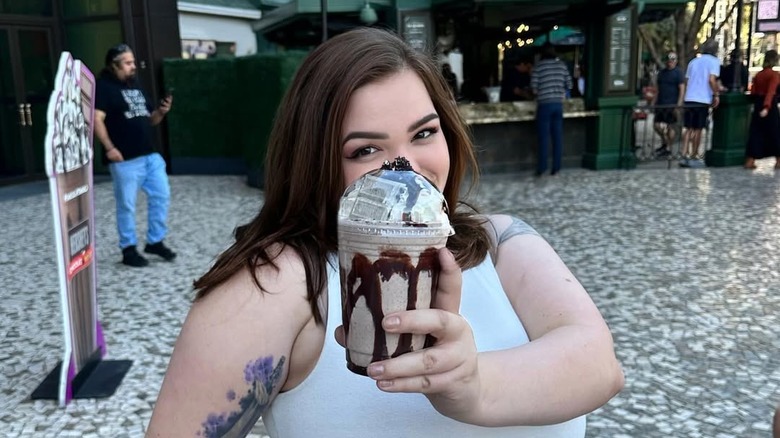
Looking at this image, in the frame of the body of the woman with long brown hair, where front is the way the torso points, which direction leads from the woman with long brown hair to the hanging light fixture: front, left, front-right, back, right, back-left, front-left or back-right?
back

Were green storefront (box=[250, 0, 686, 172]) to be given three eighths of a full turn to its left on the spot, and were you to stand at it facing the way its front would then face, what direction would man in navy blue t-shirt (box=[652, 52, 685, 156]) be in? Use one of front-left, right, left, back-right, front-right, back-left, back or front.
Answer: front

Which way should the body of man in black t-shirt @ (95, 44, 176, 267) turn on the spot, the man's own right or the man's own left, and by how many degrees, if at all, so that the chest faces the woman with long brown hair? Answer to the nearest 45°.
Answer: approximately 45° to the man's own right

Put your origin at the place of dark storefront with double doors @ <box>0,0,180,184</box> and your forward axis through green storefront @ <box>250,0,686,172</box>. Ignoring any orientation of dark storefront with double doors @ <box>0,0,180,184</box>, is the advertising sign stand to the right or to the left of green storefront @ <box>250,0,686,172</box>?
right

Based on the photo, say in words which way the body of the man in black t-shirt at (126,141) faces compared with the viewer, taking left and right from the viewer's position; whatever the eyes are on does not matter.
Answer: facing the viewer and to the right of the viewer

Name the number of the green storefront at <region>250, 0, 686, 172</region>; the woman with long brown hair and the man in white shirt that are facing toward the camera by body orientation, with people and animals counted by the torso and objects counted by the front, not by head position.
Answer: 2

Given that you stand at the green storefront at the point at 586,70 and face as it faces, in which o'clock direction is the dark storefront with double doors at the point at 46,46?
the dark storefront with double doors at the point at 46,46 is roughly at 3 o'clock from the green storefront at the point at 586,70.

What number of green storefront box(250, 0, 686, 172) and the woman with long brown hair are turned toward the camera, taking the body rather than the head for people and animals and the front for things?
2

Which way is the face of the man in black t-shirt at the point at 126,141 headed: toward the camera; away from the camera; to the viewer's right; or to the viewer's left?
to the viewer's right

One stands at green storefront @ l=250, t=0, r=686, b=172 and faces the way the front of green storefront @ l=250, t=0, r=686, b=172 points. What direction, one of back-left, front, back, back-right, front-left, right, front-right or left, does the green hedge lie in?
right
